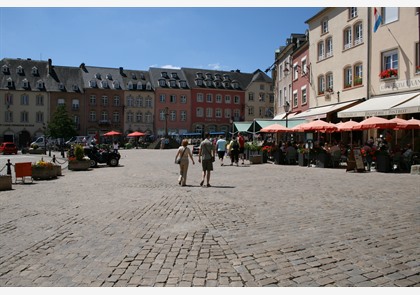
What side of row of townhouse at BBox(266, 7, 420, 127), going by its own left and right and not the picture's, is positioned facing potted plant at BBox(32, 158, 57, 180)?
front

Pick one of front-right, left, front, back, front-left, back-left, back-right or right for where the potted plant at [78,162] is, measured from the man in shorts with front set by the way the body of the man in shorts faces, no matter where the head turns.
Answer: front-left

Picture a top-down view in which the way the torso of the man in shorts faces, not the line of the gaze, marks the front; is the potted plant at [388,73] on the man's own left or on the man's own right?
on the man's own right

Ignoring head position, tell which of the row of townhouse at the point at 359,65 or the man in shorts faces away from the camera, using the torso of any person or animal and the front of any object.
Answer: the man in shorts

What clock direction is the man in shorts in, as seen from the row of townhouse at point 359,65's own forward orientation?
The man in shorts is roughly at 11 o'clock from the row of townhouse.

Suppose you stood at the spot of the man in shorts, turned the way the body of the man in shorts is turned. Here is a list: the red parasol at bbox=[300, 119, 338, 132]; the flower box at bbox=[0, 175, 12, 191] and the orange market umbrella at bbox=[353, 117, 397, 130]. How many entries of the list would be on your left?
1

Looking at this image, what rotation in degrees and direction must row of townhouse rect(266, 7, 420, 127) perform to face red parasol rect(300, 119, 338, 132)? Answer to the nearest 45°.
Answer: approximately 45° to its left

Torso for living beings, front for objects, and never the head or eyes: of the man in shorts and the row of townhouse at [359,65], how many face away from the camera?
1

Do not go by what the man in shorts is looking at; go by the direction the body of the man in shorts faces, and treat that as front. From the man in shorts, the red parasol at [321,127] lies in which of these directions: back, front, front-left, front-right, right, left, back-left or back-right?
front-right

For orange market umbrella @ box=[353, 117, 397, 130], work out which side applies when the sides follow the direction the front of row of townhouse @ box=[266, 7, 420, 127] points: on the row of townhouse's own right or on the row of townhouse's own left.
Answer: on the row of townhouse's own left

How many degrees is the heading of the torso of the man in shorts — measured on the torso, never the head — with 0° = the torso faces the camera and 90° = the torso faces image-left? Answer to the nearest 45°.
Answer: approximately 180°

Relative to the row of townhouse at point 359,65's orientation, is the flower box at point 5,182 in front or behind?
in front

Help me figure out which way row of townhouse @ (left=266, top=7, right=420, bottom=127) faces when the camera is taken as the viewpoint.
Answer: facing the viewer and to the left of the viewer
